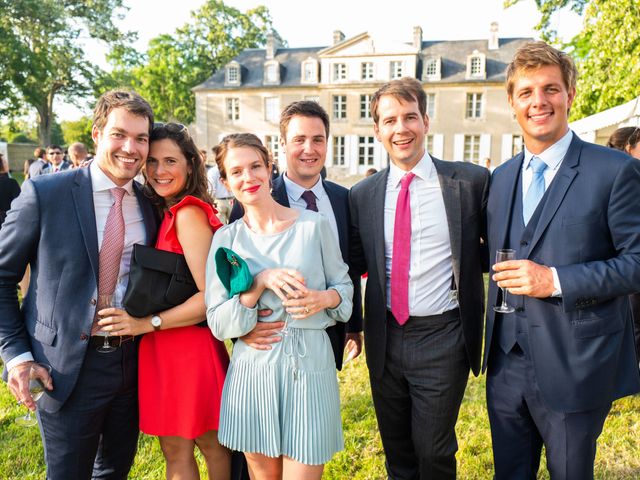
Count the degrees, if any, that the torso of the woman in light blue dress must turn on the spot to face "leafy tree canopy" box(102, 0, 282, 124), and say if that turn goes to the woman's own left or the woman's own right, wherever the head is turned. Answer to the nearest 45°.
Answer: approximately 180°

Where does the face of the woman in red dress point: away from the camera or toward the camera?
toward the camera

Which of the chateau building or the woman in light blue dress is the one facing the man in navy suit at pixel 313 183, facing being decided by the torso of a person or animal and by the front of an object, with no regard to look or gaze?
the chateau building

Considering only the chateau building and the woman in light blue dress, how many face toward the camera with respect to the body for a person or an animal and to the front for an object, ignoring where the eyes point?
2

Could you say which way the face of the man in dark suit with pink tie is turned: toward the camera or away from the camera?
toward the camera

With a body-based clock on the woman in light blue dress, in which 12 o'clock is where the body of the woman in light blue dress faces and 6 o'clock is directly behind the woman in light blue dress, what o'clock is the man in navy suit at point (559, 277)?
The man in navy suit is roughly at 9 o'clock from the woman in light blue dress.

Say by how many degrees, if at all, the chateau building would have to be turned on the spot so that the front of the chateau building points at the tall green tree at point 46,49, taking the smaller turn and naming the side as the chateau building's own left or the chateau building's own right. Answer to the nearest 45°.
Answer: approximately 45° to the chateau building's own right

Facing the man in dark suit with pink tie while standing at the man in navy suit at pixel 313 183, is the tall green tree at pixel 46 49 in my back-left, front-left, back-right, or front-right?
back-left

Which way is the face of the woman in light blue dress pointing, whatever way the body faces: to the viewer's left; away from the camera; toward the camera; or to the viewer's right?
toward the camera

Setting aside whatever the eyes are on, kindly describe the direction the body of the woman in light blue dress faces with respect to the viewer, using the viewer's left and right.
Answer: facing the viewer

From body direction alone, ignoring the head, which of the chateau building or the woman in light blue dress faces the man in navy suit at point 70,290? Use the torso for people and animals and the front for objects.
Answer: the chateau building

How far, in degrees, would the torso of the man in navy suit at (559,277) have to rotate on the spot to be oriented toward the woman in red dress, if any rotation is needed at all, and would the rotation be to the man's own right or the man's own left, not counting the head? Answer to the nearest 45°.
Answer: approximately 45° to the man's own right

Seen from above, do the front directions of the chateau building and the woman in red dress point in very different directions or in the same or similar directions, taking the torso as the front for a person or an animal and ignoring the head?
same or similar directions
